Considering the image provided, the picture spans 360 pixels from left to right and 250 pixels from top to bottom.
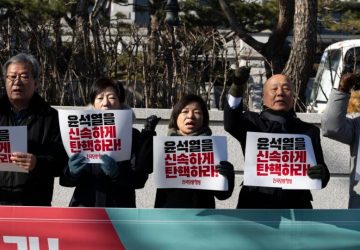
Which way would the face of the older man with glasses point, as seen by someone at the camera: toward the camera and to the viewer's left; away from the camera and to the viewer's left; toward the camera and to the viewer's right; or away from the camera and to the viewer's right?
toward the camera and to the viewer's left

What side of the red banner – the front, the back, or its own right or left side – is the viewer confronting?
front
